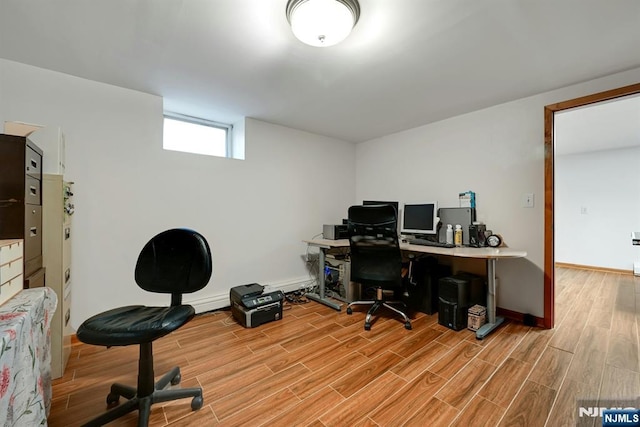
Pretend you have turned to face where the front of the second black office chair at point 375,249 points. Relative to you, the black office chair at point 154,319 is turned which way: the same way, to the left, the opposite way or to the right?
the opposite way

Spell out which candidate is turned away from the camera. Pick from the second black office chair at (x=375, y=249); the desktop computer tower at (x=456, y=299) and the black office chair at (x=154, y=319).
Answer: the second black office chair

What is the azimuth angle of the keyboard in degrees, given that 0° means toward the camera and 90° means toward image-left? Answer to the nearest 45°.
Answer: approximately 45°

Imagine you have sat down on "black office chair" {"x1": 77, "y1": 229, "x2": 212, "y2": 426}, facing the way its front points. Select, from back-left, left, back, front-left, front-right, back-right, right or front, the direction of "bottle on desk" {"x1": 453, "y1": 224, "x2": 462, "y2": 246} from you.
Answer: back-left

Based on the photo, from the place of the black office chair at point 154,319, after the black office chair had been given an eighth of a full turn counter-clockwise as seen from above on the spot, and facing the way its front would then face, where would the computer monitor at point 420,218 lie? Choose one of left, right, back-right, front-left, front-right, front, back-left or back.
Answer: left

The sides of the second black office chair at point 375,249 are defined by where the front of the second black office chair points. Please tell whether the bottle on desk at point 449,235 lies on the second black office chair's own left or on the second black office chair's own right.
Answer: on the second black office chair's own right

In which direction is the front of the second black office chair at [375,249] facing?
away from the camera

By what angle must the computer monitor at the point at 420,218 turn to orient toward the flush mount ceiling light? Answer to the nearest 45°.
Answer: approximately 45° to its left

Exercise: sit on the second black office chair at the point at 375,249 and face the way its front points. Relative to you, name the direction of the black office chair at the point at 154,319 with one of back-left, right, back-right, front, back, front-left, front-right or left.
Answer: back-left

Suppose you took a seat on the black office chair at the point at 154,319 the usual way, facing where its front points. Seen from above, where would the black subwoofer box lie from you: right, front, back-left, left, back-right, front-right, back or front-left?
back-left

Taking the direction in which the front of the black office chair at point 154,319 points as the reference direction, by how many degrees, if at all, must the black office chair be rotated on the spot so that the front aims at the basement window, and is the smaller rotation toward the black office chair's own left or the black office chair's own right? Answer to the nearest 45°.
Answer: approximately 135° to the black office chair's own right
